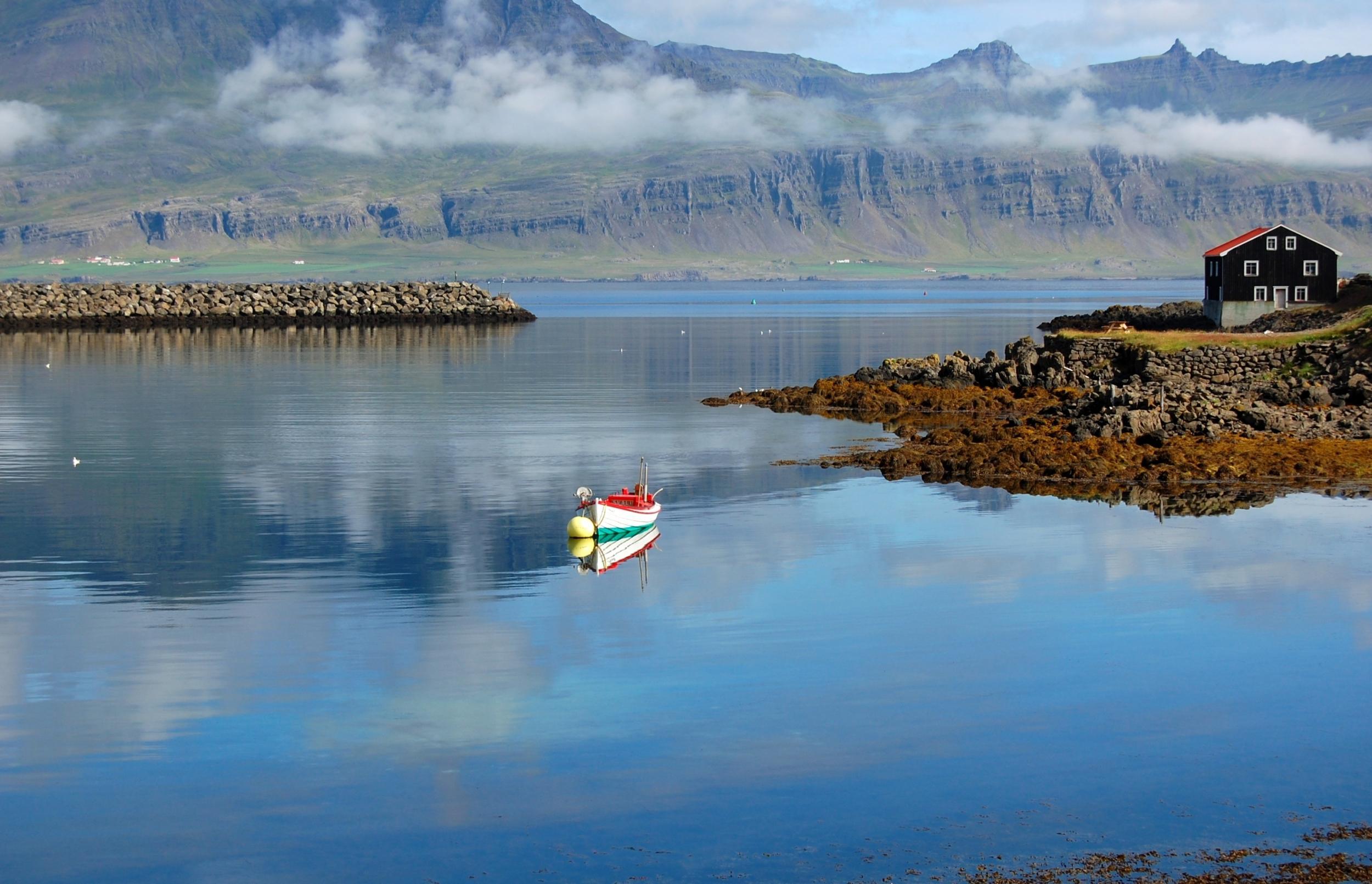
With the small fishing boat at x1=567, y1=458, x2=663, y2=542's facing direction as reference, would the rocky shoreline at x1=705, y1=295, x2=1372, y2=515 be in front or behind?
behind

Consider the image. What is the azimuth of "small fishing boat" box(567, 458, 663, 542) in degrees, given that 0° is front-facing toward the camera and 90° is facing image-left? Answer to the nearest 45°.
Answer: approximately 45°
